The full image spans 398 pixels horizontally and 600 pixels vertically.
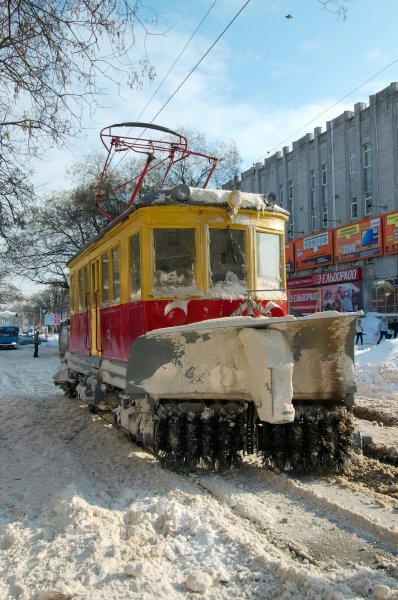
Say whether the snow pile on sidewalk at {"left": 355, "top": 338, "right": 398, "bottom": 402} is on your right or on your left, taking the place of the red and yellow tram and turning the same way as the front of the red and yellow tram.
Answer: on your left

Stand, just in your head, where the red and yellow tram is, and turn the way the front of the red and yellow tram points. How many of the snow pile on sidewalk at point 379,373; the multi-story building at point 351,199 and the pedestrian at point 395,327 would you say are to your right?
0

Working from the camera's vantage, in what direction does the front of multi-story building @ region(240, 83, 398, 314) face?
facing the viewer and to the left of the viewer

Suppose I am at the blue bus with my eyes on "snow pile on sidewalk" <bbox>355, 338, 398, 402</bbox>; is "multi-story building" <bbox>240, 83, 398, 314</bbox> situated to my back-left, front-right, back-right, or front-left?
front-left

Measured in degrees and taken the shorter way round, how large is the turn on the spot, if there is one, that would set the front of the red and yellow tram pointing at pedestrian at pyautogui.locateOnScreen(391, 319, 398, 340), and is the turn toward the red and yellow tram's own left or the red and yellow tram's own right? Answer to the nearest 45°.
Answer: approximately 90° to the red and yellow tram's own left

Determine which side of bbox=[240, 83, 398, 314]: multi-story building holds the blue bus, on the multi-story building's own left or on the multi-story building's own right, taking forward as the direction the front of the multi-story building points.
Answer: on the multi-story building's own right

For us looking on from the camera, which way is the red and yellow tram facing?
facing the viewer and to the right of the viewer

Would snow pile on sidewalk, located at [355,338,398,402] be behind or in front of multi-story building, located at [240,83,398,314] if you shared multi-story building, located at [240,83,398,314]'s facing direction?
in front

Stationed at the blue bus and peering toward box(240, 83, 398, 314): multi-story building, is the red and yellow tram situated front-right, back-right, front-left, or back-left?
front-right

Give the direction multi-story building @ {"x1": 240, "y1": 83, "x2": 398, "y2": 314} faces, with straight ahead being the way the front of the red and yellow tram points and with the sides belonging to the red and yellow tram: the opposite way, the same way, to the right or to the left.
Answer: to the right

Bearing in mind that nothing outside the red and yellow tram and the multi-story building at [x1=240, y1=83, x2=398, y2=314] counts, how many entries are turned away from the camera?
0
